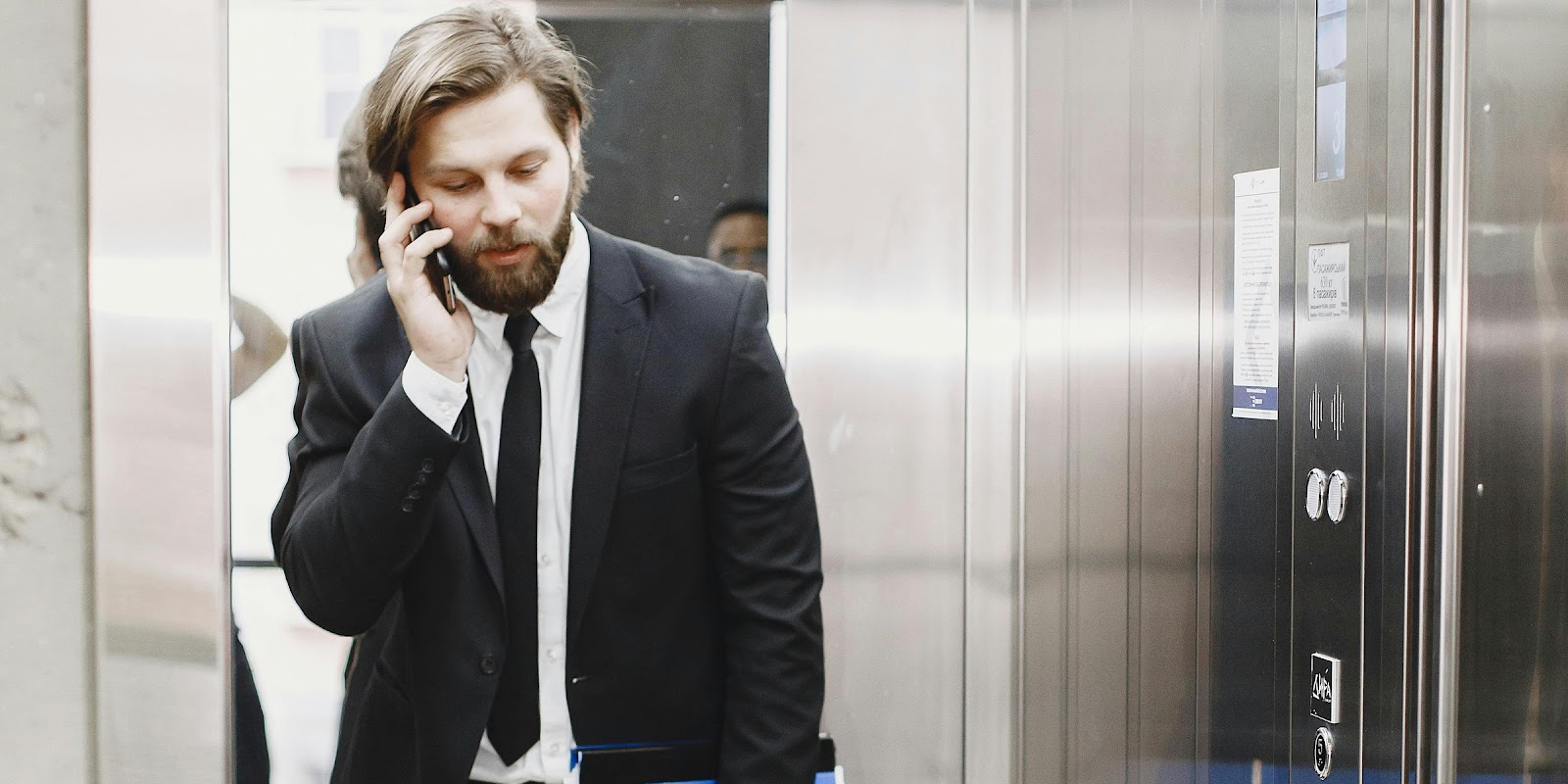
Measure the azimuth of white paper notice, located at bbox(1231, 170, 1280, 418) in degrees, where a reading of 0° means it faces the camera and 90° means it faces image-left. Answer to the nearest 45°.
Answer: approximately 45°

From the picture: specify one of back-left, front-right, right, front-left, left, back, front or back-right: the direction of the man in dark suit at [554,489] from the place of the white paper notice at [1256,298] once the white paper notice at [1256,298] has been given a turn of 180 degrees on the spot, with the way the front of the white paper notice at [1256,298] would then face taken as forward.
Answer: back-left

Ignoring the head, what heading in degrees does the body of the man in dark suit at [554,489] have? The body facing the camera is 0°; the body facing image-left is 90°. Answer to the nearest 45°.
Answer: approximately 0°

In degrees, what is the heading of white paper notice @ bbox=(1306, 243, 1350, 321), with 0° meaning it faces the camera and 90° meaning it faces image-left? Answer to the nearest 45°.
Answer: approximately 45°

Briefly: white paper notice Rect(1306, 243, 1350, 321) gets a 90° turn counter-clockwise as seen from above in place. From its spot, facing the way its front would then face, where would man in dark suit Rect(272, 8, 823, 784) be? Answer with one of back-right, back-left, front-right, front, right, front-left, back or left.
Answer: back-right
